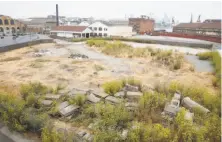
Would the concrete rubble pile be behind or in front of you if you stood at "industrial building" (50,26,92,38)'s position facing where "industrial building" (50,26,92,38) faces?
in front

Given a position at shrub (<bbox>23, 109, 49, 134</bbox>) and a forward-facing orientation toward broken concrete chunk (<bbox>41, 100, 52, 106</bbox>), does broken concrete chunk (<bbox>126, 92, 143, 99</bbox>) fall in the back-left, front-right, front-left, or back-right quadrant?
front-right

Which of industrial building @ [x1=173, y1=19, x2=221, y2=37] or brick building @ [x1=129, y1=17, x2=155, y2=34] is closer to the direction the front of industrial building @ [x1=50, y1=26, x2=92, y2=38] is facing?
the industrial building

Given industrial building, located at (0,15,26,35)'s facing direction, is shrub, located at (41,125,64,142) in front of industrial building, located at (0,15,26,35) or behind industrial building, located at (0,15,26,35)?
in front

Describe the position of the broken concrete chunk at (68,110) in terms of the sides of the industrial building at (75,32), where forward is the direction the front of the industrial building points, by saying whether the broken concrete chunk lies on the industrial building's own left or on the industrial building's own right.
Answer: on the industrial building's own right

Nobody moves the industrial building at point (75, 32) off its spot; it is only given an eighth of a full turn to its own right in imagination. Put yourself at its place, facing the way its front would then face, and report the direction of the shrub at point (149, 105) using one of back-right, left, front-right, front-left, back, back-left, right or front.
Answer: front

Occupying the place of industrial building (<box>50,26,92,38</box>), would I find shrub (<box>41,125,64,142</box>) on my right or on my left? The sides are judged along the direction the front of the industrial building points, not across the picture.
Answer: on my right

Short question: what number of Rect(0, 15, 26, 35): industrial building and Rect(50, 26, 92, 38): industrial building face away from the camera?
0

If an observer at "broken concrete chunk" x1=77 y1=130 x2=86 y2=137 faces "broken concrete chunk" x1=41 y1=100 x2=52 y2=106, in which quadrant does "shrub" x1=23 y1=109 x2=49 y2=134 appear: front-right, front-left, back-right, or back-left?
front-left

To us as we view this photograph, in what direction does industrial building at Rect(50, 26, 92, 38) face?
facing the viewer and to the right of the viewer

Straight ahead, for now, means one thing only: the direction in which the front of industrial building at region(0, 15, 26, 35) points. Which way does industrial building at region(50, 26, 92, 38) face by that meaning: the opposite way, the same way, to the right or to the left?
the same way

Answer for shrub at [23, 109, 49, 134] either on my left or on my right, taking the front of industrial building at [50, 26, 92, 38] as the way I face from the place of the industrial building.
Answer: on my right

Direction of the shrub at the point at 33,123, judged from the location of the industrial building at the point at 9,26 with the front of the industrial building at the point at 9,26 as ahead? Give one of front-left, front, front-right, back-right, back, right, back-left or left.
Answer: front-right

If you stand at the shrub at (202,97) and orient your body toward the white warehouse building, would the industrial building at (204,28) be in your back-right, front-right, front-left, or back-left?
front-right

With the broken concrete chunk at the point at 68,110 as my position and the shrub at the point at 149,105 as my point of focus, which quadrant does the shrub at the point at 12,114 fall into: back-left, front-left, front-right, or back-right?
back-right
